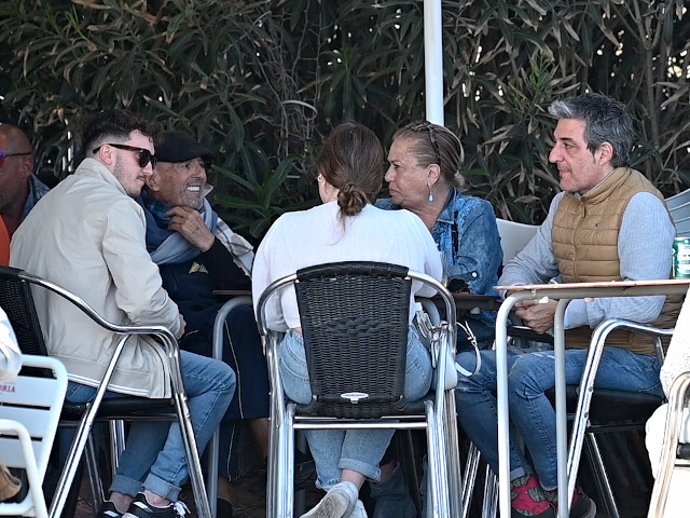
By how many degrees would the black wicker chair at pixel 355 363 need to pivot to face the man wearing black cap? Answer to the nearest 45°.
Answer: approximately 45° to its left

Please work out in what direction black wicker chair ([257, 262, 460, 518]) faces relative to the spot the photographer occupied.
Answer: facing away from the viewer

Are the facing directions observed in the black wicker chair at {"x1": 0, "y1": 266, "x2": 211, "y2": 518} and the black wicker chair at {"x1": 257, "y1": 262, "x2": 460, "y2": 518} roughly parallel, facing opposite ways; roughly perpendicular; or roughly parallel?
roughly perpendicular

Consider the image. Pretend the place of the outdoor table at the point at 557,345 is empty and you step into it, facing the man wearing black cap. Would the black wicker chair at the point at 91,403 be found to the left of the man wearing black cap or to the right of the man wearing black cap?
left

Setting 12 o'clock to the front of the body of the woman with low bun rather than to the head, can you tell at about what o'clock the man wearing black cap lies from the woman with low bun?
The man wearing black cap is roughly at 11 o'clock from the woman with low bun.

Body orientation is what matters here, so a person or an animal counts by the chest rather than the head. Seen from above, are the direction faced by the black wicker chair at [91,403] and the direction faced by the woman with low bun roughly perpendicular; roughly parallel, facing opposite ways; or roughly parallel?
roughly perpendicular

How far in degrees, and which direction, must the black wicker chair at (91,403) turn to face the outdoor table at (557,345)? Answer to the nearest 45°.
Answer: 0° — it already faces it

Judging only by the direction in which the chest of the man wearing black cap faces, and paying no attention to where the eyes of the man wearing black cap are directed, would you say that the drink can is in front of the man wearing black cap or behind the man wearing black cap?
in front

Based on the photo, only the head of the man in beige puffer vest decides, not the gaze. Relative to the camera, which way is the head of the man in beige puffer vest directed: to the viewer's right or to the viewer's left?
to the viewer's left

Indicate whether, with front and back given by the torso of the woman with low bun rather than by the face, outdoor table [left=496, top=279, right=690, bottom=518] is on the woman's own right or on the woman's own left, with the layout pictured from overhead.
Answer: on the woman's own right

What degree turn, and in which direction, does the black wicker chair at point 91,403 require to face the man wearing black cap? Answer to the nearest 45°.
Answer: approximately 45° to its left

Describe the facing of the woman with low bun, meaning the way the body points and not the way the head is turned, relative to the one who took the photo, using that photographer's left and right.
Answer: facing away from the viewer

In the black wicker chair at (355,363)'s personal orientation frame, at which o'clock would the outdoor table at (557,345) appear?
The outdoor table is roughly at 3 o'clock from the black wicker chair.

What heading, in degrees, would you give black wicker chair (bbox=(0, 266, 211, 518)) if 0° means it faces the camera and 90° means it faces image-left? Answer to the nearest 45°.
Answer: approximately 270°
